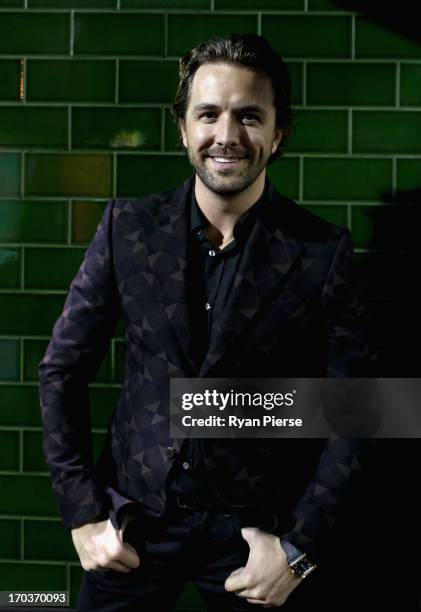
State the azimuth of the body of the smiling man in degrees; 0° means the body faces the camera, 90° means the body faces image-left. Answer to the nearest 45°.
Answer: approximately 0°
